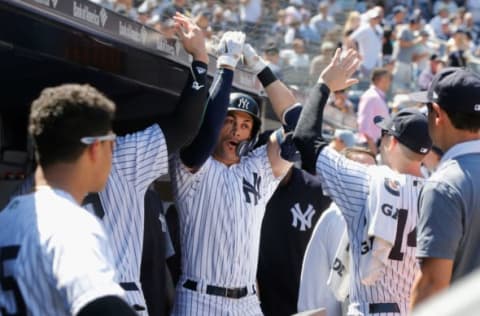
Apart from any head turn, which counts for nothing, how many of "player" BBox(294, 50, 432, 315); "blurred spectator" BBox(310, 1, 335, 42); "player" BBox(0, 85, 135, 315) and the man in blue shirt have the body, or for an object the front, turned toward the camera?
1

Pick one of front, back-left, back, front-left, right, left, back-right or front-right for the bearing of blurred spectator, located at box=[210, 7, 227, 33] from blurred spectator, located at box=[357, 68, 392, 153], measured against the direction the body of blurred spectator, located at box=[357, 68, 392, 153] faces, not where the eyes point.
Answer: back-right

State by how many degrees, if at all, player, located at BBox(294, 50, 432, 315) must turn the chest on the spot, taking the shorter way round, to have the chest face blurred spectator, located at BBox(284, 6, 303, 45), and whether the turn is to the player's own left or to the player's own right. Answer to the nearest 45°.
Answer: approximately 45° to the player's own right

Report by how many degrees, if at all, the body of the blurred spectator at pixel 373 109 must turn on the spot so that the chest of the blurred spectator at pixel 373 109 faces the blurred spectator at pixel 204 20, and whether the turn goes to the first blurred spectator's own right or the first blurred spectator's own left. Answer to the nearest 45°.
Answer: approximately 135° to the first blurred spectator's own right

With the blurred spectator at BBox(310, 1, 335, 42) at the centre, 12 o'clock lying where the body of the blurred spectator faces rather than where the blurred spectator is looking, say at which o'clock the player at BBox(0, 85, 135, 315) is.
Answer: The player is roughly at 12 o'clock from the blurred spectator.

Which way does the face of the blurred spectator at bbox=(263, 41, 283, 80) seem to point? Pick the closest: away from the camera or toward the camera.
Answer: toward the camera

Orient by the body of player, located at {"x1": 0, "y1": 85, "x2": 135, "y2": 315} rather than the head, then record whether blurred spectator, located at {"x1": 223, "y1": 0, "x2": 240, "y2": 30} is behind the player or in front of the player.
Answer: in front

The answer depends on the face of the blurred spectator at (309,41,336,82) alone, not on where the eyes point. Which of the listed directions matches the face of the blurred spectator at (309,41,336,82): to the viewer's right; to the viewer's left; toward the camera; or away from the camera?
toward the camera

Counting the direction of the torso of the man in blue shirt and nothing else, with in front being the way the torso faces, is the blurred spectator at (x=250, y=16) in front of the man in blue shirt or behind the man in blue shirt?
in front

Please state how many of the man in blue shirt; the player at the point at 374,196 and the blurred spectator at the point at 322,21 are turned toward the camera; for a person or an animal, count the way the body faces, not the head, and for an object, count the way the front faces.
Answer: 1

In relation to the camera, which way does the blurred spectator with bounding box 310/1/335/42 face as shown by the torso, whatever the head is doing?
toward the camera
